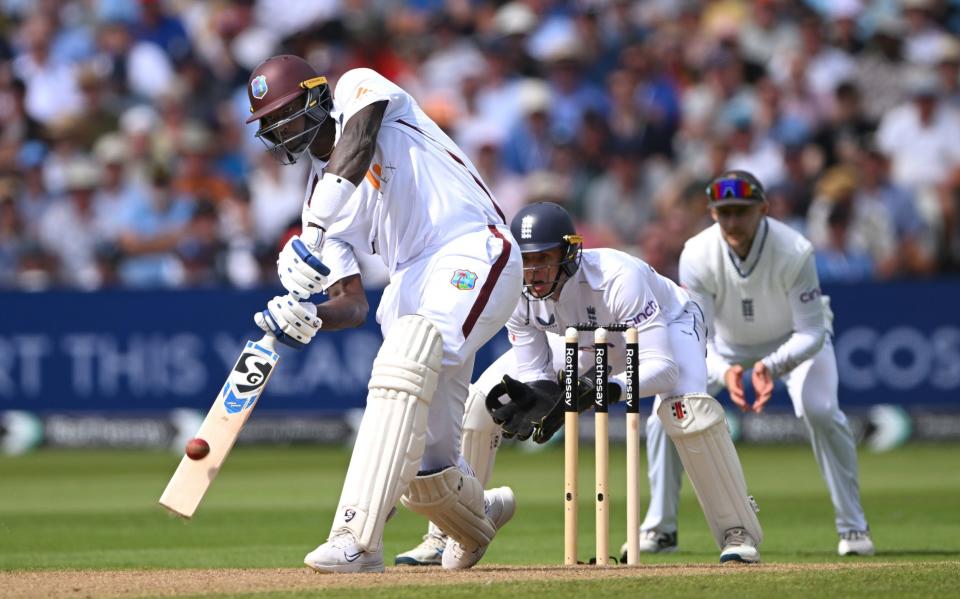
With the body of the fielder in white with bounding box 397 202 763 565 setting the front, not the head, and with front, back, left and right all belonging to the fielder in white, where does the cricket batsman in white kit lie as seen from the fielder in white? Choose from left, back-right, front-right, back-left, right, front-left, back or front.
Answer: front

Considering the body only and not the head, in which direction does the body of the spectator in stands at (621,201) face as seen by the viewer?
toward the camera

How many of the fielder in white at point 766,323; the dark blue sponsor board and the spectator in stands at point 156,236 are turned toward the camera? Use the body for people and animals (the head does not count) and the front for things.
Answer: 3

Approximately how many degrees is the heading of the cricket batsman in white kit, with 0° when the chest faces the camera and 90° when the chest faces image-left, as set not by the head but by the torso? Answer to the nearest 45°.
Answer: approximately 45°

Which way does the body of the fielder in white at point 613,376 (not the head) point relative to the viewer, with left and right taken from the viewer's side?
facing the viewer and to the left of the viewer

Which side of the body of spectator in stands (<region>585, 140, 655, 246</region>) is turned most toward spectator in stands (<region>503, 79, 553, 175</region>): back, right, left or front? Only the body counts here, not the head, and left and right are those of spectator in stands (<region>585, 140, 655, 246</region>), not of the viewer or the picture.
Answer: right

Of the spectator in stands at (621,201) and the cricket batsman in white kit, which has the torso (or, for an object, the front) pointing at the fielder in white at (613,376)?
the spectator in stands

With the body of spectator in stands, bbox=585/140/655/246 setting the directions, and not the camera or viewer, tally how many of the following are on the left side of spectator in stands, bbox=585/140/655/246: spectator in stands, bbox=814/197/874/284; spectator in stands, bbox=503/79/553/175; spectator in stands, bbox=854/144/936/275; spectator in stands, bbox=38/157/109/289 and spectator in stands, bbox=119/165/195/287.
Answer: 2

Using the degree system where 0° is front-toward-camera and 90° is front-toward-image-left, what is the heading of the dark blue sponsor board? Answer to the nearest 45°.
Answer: approximately 0°

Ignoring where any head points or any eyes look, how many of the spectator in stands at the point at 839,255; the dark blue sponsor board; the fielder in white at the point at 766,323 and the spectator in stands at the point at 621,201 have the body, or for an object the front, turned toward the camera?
4

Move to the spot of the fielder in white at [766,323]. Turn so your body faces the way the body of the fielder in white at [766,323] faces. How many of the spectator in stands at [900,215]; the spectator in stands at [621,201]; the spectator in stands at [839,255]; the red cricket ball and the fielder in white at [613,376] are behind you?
3

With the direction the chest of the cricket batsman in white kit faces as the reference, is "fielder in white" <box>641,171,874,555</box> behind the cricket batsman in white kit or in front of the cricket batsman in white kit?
behind

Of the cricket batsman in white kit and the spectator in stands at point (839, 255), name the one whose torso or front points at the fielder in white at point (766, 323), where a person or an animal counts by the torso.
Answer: the spectator in stands
